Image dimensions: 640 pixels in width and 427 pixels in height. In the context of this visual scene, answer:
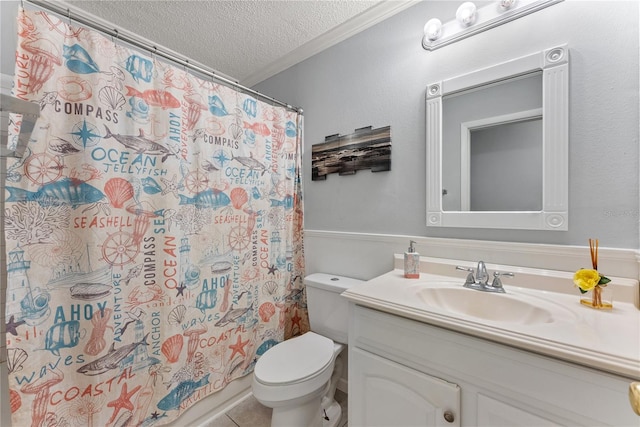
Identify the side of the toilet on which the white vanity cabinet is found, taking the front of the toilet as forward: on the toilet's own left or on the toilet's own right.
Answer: on the toilet's own left

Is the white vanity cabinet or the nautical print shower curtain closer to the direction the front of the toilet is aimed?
the nautical print shower curtain

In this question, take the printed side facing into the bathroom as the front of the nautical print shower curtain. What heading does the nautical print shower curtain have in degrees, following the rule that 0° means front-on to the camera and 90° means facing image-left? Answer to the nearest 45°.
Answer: approximately 315°

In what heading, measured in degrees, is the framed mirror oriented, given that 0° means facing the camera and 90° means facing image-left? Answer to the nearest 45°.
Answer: approximately 45°

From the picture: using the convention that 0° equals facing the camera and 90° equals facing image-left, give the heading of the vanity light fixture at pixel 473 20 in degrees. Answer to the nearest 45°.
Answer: approximately 45°
